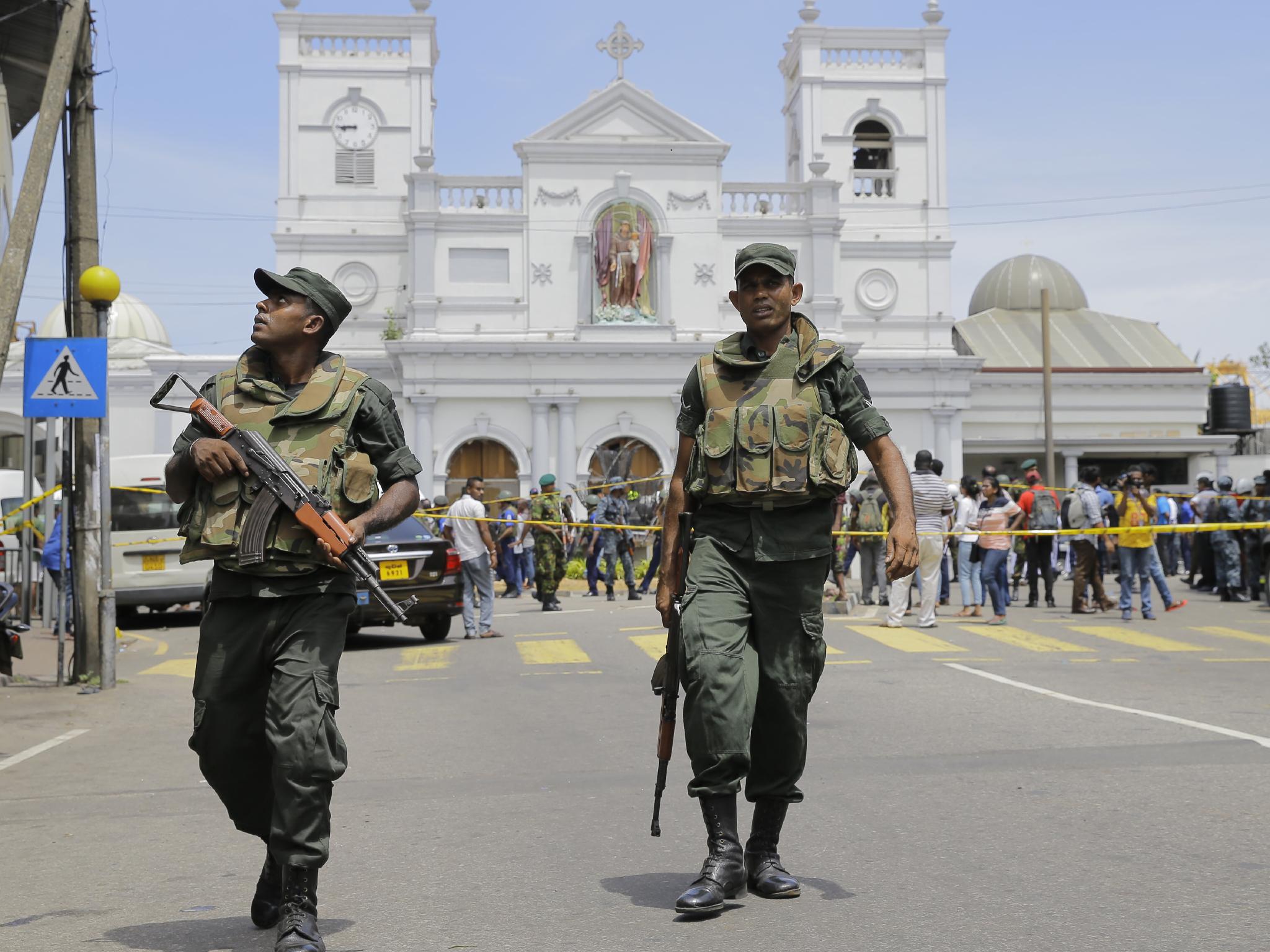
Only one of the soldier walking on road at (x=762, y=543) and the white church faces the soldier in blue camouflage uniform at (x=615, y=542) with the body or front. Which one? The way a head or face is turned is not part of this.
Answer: the white church

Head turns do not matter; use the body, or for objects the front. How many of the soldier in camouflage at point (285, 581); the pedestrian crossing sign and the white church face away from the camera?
0

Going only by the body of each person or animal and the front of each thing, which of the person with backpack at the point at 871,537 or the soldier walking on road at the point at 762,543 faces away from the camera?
the person with backpack

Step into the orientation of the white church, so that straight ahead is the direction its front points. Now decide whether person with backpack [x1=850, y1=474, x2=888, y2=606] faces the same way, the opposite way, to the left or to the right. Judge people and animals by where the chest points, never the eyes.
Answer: the opposite way

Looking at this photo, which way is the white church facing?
toward the camera

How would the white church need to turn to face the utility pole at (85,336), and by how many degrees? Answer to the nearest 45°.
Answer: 0° — it already faces it

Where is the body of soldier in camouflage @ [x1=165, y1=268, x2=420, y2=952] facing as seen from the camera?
toward the camera

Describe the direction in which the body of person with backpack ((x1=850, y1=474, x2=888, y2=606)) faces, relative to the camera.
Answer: away from the camera

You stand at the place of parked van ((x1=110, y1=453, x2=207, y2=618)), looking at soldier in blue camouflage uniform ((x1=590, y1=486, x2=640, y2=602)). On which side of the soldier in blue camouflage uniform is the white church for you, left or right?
left

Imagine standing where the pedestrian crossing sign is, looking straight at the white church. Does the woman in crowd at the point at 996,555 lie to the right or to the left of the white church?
right

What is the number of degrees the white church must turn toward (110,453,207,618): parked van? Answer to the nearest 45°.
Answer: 0° — it already faces it

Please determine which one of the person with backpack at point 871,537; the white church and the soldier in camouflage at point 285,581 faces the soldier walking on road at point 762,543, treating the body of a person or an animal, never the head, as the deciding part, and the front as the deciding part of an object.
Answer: the white church

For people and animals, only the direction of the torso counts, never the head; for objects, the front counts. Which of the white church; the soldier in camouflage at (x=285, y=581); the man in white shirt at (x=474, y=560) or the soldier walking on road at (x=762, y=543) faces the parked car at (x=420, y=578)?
the white church

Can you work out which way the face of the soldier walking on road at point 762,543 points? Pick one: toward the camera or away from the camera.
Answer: toward the camera

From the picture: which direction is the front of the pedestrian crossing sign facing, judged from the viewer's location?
facing the viewer

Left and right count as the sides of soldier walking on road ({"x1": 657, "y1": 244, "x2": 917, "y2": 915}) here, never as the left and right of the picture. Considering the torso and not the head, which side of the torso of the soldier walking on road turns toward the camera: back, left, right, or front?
front

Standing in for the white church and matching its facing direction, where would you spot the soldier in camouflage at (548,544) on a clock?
The soldier in camouflage is roughly at 12 o'clock from the white church.

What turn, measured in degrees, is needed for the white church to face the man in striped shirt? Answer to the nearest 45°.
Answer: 0° — it already faces them
